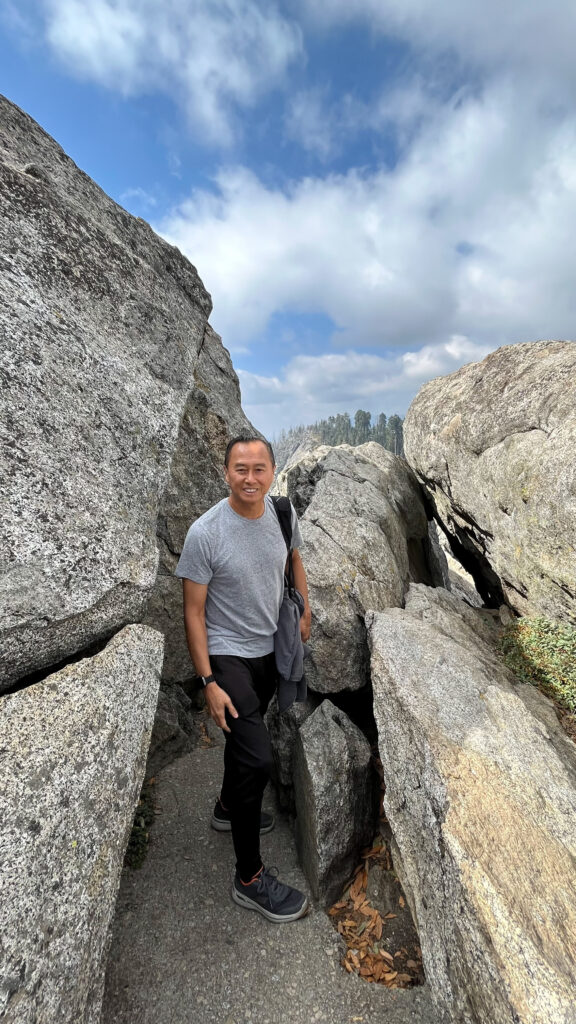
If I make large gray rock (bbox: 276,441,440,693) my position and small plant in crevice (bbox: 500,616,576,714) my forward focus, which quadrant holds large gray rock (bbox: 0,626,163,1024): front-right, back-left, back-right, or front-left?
back-right

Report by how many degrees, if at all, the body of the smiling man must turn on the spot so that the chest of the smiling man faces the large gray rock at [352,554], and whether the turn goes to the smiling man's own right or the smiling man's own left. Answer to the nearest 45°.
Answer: approximately 90° to the smiling man's own left

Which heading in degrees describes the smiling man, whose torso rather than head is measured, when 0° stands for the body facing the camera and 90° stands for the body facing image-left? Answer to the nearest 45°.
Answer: approximately 315°

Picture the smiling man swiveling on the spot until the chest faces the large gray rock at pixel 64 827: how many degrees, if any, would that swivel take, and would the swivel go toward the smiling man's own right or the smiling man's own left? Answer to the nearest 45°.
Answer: approximately 90° to the smiling man's own right
